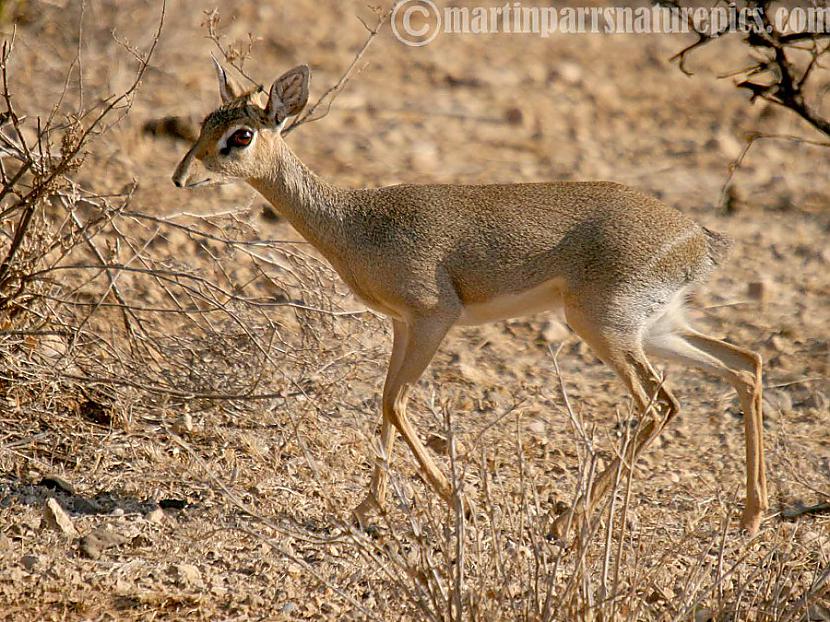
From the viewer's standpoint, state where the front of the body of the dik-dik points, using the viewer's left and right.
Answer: facing to the left of the viewer

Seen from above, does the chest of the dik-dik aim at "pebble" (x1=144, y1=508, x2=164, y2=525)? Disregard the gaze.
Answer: yes

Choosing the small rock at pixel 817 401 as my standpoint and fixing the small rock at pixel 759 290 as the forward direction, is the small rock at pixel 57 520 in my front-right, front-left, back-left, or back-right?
back-left

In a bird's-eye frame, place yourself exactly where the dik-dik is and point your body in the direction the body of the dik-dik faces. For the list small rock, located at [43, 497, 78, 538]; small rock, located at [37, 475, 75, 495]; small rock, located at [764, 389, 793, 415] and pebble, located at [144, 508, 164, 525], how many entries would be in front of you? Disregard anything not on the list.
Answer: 3

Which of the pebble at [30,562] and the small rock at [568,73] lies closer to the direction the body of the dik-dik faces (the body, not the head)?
the pebble

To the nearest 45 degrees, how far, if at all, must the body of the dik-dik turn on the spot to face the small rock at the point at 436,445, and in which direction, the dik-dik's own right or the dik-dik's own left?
approximately 45° to the dik-dik's own right

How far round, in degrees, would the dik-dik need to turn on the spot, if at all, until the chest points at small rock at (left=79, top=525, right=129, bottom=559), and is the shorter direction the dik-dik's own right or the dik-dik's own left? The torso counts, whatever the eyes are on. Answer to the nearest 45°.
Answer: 0° — it already faces it

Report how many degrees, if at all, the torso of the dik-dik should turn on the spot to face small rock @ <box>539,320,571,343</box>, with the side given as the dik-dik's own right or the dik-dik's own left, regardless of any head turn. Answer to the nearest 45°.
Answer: approximately 90° to the dik-dik's own right

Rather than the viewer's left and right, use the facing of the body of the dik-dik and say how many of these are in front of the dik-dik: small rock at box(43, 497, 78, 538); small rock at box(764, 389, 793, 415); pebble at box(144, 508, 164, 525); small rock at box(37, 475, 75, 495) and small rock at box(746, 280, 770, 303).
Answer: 3

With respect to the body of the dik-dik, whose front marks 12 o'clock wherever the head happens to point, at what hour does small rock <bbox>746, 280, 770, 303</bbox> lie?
The small rock is roughly at 4 o'clock from the dik-dik.
